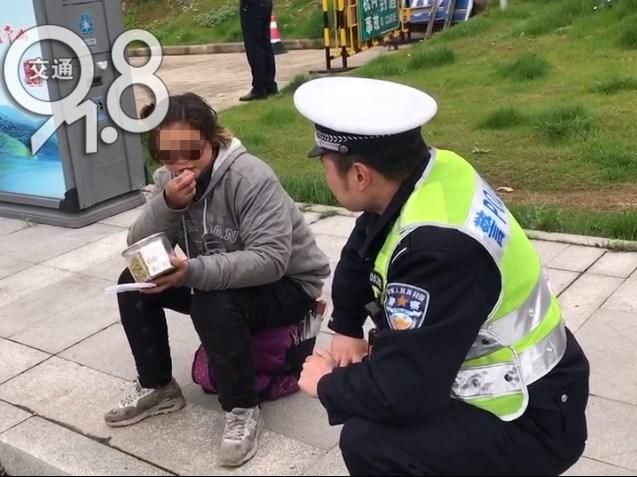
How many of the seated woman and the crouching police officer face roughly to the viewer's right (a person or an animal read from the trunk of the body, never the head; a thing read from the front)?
0

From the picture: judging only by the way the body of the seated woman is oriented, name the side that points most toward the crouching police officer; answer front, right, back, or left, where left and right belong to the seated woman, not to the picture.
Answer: left

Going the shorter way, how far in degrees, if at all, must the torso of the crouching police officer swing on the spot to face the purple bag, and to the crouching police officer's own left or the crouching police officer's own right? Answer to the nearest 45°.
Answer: approximately 45° to the crouching police officer's own right

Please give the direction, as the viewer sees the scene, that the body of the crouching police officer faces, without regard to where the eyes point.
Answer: to the viewer's left

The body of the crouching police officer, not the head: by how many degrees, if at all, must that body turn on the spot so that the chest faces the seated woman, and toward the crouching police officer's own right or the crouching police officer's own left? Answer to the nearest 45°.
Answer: approximately 45° to the crouching police officer's own right
